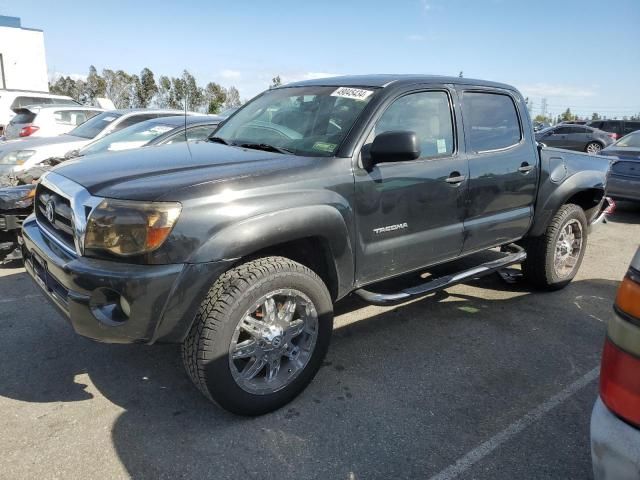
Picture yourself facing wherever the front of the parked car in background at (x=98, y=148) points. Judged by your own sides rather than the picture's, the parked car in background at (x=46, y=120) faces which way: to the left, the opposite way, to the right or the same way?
the opposite way

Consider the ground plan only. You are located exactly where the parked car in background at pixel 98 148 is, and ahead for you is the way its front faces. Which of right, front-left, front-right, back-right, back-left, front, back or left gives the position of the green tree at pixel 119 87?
back-right

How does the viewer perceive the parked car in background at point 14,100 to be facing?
facing away from the viewer and to the right of the viewer

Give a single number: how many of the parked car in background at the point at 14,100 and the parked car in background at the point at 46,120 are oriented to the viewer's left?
0

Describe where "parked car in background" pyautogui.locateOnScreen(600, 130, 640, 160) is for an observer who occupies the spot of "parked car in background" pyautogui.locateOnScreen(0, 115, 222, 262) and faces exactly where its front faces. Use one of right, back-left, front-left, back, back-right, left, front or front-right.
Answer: back-left

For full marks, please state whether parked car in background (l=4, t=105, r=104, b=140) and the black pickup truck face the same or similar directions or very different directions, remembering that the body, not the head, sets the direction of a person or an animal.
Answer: very different directions

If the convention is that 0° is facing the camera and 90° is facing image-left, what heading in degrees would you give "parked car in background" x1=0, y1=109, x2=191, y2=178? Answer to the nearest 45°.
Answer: approximately 45°

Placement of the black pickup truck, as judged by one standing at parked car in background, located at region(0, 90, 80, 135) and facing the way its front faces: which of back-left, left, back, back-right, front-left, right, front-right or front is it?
back-right

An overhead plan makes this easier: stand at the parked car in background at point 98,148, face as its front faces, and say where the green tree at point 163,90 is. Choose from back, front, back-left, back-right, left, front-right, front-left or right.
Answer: back-right
